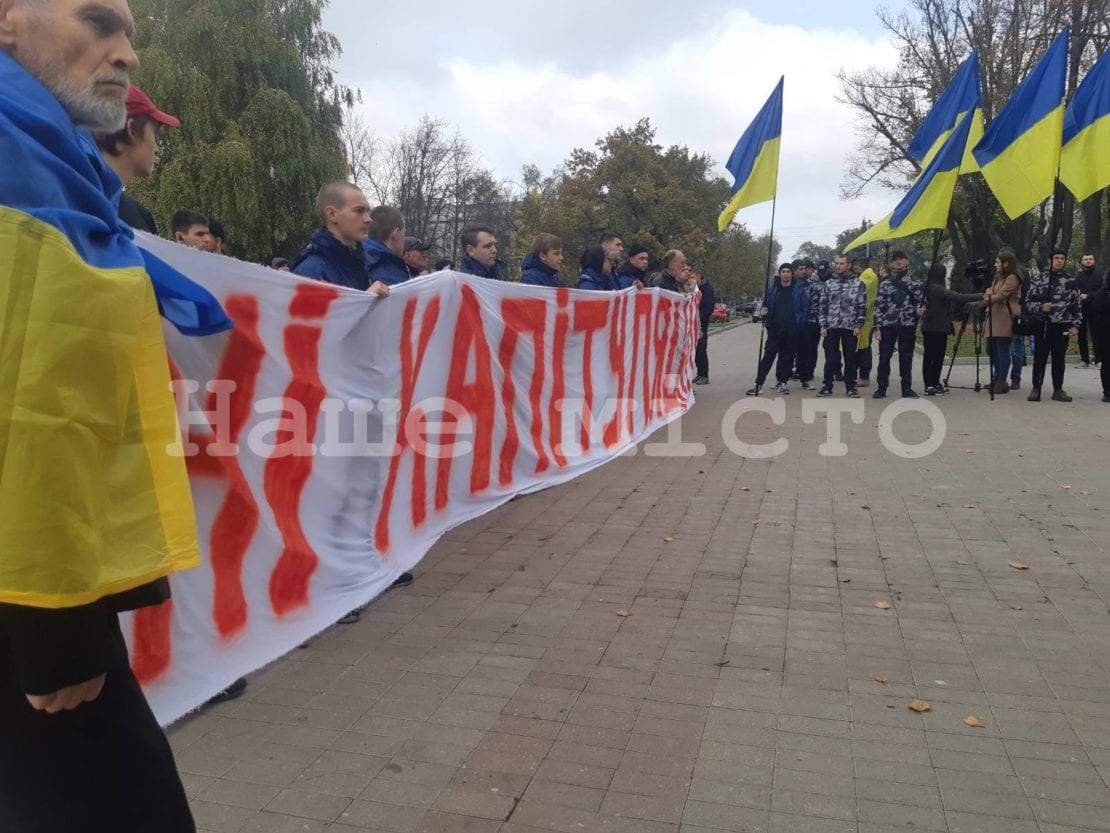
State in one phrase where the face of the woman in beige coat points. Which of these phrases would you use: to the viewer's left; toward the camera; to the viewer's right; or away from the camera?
to the viewer's left

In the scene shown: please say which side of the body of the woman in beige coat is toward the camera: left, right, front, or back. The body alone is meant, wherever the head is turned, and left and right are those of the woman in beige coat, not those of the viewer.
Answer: left

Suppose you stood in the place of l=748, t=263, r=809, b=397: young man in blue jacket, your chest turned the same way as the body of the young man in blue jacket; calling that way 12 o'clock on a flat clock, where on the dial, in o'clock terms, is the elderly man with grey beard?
The elderly man with grey beard is roughly at 12 o'clock from the young man in blue jacket.

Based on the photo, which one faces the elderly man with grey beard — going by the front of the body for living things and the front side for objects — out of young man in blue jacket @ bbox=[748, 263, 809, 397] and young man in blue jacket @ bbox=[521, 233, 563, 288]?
young man in blue jacket @ bbox=[748, 263, 809, 397]

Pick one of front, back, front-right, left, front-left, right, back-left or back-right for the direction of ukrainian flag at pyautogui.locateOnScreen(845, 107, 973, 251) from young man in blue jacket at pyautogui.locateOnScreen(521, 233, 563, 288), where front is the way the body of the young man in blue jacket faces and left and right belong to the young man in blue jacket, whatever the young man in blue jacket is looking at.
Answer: front-left

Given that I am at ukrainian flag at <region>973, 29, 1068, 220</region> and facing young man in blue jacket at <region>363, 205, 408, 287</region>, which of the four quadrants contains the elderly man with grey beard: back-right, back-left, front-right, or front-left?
front-left

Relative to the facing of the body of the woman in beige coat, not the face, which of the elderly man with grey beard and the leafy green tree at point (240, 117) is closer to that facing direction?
the leafy green tree

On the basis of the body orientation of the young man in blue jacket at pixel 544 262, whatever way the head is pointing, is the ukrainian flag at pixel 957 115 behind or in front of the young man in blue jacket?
in front

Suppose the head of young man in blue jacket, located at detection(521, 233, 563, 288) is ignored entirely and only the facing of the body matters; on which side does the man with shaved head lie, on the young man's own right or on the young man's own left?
on the young man's own right

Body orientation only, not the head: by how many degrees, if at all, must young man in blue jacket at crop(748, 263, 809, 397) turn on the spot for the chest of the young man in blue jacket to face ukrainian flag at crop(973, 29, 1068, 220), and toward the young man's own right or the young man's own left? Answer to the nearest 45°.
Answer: approximately 45° to the young man's own left

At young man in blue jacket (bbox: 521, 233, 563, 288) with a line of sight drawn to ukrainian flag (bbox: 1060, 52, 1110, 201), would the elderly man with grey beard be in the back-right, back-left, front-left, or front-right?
back-right

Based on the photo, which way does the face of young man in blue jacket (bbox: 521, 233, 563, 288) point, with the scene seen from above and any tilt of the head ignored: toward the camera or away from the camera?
toward the camera

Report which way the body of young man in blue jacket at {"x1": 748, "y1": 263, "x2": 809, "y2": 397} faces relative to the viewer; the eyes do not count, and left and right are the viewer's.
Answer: facing the viewer
